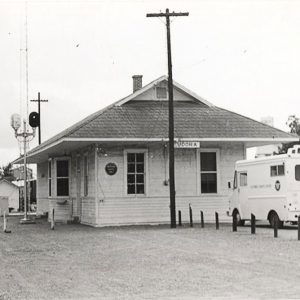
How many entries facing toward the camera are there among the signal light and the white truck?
1

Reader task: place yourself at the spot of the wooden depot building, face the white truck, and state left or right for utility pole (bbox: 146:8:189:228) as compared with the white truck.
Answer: right

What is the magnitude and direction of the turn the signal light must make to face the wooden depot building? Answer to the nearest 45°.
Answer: approximately 45° to its left

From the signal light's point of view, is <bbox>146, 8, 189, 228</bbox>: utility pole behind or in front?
in front

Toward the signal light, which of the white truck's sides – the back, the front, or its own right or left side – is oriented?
front

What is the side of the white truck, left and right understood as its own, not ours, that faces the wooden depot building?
front

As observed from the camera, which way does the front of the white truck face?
facing away from the viewer and to the left of the viewer

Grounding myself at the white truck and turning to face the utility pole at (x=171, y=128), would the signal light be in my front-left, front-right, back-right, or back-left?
front-right

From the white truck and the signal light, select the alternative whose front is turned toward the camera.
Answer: the signal light

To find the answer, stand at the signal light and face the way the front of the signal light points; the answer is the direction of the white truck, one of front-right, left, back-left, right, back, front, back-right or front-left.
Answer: front-left

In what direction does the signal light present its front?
toward the camera
